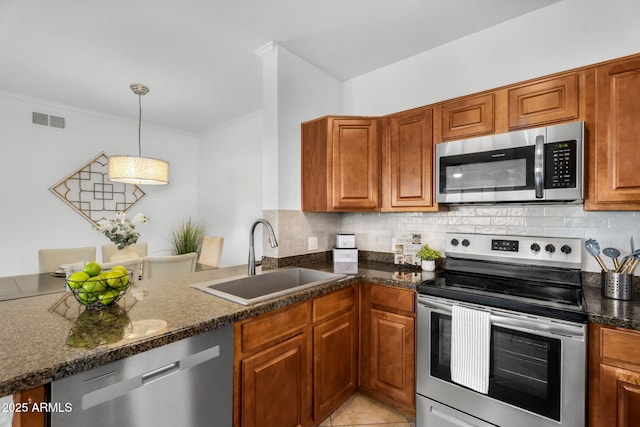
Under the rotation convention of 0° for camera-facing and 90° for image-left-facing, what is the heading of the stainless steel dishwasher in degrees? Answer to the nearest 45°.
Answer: approximately 315°

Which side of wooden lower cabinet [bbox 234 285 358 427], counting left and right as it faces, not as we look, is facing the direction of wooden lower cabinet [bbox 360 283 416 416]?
left

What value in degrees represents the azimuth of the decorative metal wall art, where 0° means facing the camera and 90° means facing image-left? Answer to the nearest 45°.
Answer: approximately 0°

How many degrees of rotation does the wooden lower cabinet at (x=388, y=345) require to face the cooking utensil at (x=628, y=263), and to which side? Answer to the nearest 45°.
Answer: approximately 135° to its left

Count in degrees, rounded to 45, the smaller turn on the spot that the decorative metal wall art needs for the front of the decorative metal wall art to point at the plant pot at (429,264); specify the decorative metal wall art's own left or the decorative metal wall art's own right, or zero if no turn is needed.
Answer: approximately 45° to the decorative metal wall art's own left

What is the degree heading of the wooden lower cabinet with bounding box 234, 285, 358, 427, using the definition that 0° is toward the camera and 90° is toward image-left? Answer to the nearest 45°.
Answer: approximately 315°

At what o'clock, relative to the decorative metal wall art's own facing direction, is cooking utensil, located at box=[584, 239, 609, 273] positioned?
The cooking utensil is roughly at 11 o'clock from the decorative metal wall art.

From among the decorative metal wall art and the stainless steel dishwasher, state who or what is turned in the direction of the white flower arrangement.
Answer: the decorative metal wall art

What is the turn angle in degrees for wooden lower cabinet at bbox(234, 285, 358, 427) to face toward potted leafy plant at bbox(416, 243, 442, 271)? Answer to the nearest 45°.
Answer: approximately 90° to its left
